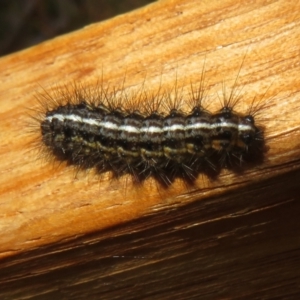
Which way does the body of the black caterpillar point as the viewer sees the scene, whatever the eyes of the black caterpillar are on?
to the viewer's right
